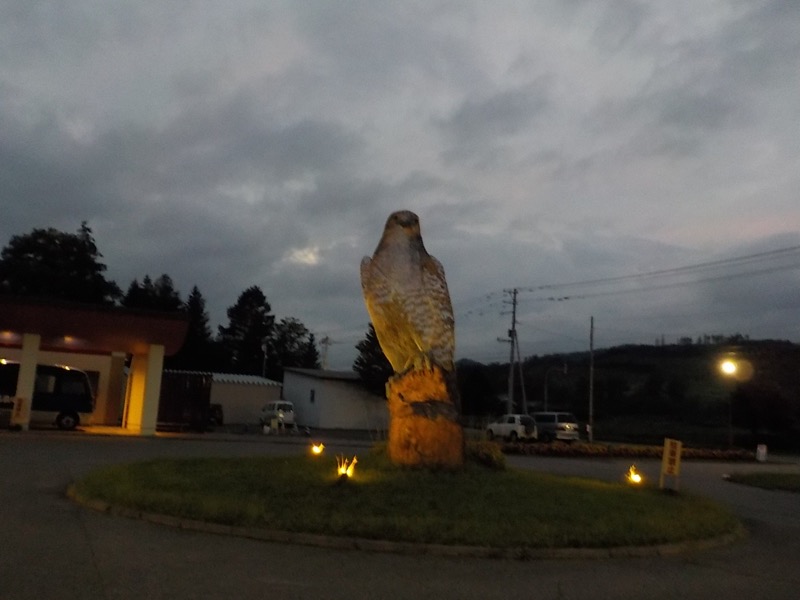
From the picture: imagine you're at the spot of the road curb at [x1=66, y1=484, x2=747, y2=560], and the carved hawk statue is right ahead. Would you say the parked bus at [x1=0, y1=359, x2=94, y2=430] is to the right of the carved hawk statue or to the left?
left

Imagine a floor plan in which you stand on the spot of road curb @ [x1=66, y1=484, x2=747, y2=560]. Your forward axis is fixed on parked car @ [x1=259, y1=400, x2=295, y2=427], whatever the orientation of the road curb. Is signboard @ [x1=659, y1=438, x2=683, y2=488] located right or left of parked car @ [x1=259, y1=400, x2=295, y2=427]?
right

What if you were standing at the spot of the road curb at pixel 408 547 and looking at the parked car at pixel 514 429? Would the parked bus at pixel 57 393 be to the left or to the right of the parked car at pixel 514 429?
left
